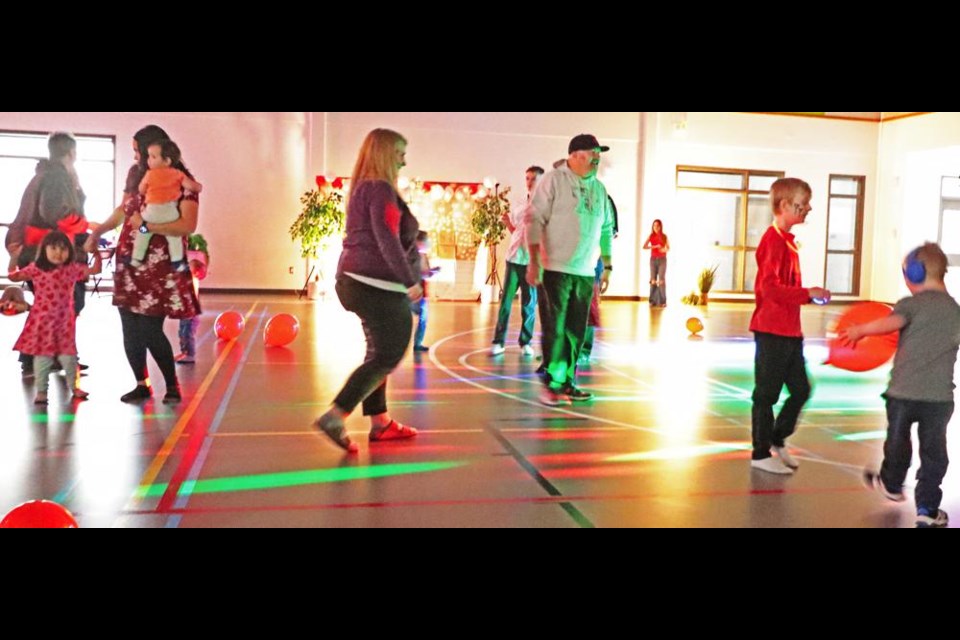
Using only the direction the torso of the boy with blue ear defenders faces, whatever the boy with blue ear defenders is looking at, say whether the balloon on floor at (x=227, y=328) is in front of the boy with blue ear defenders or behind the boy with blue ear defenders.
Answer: in front

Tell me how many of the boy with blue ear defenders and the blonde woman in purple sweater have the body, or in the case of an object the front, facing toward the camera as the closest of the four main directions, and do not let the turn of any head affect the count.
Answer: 0

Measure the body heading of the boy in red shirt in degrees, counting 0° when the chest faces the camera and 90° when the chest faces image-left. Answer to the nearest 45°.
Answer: approximately 270°

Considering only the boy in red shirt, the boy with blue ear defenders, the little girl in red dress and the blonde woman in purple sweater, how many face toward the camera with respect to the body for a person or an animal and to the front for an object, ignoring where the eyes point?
1

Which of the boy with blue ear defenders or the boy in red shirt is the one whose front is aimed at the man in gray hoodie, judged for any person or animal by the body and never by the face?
the boy with blue ear defenders

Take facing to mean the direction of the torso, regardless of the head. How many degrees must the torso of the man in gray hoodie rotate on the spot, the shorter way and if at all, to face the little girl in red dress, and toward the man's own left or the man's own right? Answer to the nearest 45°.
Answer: approximately 135° to the man's own right

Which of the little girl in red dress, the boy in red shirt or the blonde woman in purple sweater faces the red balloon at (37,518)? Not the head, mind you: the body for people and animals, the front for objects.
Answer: the little girl in red dress

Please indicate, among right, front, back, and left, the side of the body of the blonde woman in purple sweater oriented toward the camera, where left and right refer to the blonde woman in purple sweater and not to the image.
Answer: right

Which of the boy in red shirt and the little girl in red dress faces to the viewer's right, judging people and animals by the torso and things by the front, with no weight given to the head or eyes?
the boy in red shirt

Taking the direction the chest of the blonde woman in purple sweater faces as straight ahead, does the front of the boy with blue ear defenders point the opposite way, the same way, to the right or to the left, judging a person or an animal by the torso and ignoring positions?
to the left

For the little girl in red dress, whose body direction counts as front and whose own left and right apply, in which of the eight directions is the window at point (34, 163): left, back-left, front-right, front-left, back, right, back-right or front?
back

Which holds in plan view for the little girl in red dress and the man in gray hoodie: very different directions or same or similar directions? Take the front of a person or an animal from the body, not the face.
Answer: same or similar directions

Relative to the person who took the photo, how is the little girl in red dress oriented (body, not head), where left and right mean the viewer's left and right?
facing the viewer

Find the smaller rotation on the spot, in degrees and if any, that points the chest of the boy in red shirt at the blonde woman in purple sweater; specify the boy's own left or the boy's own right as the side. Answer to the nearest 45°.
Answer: approximately 180°

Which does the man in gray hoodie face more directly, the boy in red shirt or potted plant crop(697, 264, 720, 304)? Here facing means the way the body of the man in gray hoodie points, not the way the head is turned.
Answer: the boy in red shirt

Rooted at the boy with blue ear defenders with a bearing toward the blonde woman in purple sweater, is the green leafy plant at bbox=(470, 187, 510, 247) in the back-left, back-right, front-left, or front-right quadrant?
front-right
